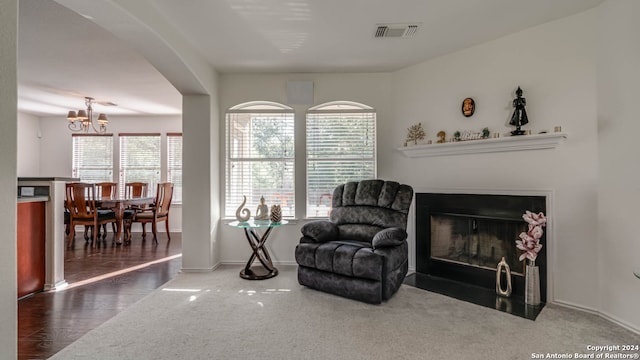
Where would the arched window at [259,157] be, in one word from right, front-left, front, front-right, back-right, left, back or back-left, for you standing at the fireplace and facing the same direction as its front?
front-right

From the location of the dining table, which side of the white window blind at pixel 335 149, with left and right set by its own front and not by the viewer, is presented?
right

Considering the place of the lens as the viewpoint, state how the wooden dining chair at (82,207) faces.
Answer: facing away from the viewer and to the right of the viewer

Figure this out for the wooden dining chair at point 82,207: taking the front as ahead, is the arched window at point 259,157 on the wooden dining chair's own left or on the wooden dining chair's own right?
on the wooden dining chair's own right

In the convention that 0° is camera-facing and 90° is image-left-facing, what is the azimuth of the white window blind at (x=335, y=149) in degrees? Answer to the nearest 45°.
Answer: approximately 0°

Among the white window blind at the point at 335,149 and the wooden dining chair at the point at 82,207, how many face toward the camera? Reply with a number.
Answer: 1

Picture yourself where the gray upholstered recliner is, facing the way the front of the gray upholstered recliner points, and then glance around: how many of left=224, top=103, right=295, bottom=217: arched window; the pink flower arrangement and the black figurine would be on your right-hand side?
1

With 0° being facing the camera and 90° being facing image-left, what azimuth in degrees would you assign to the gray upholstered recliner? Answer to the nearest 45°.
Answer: approximately 45°

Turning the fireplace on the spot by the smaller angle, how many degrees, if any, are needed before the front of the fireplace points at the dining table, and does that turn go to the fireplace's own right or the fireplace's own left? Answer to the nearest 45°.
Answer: approximately 45° to the fireplace's own right

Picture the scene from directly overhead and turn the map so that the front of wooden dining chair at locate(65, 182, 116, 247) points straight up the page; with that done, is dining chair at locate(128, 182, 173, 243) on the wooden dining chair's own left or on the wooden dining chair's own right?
on the wooden dining chair's own right

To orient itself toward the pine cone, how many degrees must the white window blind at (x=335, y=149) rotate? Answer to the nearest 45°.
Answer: approximately 45° to its right

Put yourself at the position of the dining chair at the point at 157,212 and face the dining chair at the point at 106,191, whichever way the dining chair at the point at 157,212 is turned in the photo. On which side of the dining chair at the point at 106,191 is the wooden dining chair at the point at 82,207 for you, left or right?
left
